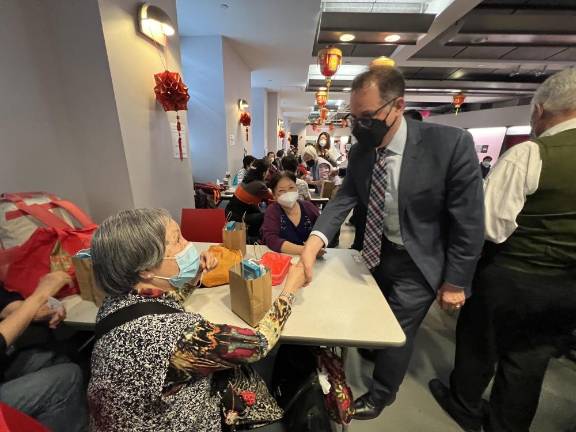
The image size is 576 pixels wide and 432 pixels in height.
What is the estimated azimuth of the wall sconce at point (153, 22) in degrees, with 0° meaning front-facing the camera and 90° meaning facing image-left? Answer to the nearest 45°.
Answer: approximately 315°

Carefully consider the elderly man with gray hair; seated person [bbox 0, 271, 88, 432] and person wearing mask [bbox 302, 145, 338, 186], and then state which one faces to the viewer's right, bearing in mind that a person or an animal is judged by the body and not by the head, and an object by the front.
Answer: the seated person

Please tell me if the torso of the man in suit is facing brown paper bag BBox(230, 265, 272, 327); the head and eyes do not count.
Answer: yes

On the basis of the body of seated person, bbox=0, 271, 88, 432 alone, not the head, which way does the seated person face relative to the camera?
to the viewer's right

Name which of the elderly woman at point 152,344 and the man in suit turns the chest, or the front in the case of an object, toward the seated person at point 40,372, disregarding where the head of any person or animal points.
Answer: the man in suit

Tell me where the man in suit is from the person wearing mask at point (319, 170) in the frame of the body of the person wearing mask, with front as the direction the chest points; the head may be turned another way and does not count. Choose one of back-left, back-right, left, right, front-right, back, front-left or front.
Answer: front-left

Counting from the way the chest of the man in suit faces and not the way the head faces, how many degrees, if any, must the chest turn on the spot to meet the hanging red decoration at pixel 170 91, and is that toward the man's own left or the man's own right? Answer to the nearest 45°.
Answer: approximately 45° to the man's own right

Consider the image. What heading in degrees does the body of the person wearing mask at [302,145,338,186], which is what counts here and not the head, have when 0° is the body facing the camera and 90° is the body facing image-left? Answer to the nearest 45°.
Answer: approximately 45°
